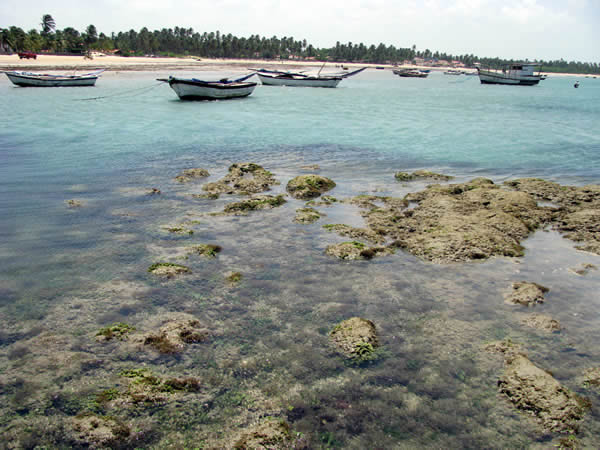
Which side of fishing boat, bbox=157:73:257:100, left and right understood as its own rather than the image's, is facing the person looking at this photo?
left
